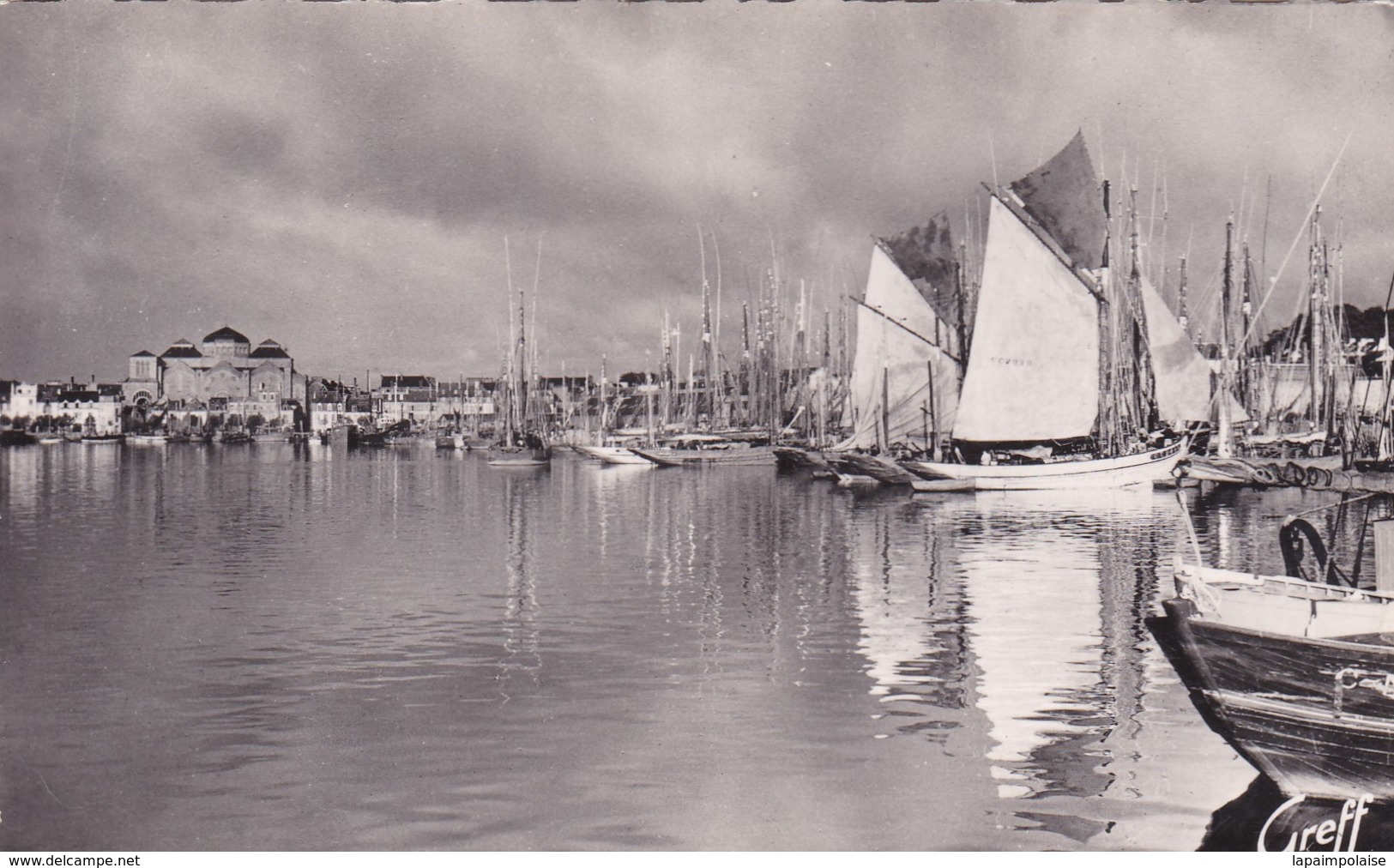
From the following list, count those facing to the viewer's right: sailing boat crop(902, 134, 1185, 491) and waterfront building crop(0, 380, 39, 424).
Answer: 1

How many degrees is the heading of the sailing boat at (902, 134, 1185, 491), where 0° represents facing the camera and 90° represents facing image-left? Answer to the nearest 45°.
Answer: approximately 270°

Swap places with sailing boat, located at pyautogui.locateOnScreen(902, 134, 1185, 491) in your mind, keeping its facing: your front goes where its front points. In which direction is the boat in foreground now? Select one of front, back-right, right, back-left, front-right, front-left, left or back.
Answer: right

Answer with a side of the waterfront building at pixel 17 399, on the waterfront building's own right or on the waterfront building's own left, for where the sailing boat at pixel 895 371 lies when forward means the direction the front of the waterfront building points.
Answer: on the waterfront building's own left

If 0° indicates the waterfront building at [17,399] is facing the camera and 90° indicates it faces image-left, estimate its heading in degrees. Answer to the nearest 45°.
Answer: approximately 0°
